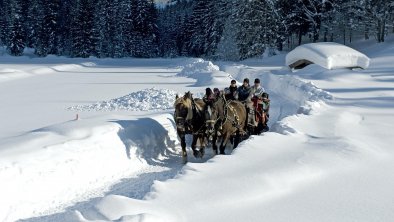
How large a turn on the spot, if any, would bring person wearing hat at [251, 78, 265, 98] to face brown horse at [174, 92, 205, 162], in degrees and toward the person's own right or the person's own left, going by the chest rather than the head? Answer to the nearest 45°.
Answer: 0° — they already face it

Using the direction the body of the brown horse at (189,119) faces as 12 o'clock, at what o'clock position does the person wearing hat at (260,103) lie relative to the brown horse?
The person wearing hat is roughly at 6 o'clock from the brown horse.

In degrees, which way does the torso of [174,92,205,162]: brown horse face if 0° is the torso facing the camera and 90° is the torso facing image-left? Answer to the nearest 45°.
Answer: approximately 45°

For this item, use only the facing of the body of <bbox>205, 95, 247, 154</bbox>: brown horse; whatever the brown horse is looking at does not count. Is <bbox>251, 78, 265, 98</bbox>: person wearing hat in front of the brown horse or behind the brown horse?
behind

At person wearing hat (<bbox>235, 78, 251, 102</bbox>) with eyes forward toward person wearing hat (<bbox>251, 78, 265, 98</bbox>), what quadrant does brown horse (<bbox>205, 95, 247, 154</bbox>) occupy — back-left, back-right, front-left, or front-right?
back-right

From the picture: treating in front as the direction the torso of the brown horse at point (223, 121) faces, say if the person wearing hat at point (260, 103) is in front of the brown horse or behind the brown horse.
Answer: behind

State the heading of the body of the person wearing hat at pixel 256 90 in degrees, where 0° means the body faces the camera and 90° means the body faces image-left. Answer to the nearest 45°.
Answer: approximately 45°
